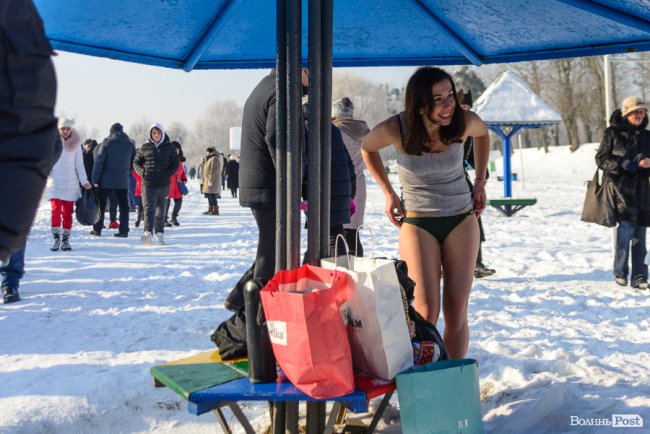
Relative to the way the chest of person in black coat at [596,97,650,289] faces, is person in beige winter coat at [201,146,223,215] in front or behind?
behind

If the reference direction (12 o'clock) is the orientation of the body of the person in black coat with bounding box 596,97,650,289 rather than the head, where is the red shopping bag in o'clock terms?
The red shopping bag is roughly at 2 o'clock from the person in black coat.

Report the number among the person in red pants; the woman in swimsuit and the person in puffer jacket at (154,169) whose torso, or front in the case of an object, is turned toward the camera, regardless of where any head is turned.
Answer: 3

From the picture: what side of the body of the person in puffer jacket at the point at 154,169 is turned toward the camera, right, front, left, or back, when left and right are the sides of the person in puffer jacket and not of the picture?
front

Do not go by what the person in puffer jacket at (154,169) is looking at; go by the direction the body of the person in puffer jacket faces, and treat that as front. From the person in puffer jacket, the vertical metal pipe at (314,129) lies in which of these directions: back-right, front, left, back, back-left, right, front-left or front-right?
front

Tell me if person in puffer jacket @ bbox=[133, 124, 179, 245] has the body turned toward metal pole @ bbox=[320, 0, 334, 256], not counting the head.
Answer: yes

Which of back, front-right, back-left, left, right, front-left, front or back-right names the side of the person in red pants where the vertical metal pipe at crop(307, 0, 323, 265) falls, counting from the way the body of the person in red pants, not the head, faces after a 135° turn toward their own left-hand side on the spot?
back-right

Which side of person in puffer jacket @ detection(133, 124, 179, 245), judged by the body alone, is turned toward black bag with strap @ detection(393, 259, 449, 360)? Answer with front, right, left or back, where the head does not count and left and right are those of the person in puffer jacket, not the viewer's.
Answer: front

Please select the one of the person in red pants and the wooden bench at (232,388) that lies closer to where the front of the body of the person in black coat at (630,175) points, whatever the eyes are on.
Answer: the wooden bench

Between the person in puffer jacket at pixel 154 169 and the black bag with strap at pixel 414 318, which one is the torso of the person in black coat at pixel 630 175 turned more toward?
the black bag with strap

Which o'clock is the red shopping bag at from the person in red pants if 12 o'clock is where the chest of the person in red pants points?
The red shopping bag is roughly at 12 o'clock from the person in red pants.

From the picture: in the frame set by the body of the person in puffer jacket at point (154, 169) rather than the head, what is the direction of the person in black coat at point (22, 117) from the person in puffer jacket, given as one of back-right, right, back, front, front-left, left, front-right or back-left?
front

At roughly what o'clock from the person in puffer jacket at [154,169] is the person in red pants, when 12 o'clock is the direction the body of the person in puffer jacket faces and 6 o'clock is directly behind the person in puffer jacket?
The person in red pants is roughly at 2 o'clock from the person in puffer jacket.

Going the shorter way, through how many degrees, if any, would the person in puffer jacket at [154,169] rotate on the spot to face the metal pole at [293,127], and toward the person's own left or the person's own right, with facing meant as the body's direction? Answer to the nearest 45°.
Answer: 0° — they already face it
